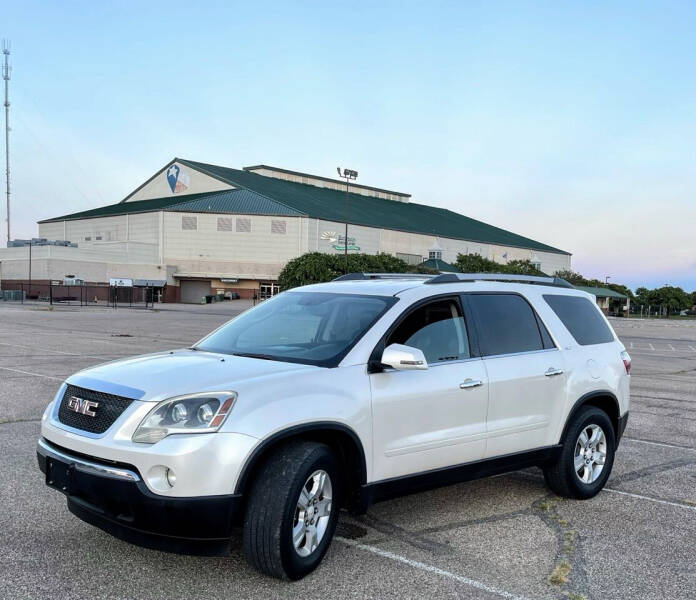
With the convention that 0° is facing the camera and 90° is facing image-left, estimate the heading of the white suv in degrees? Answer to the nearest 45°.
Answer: approximately 45°
